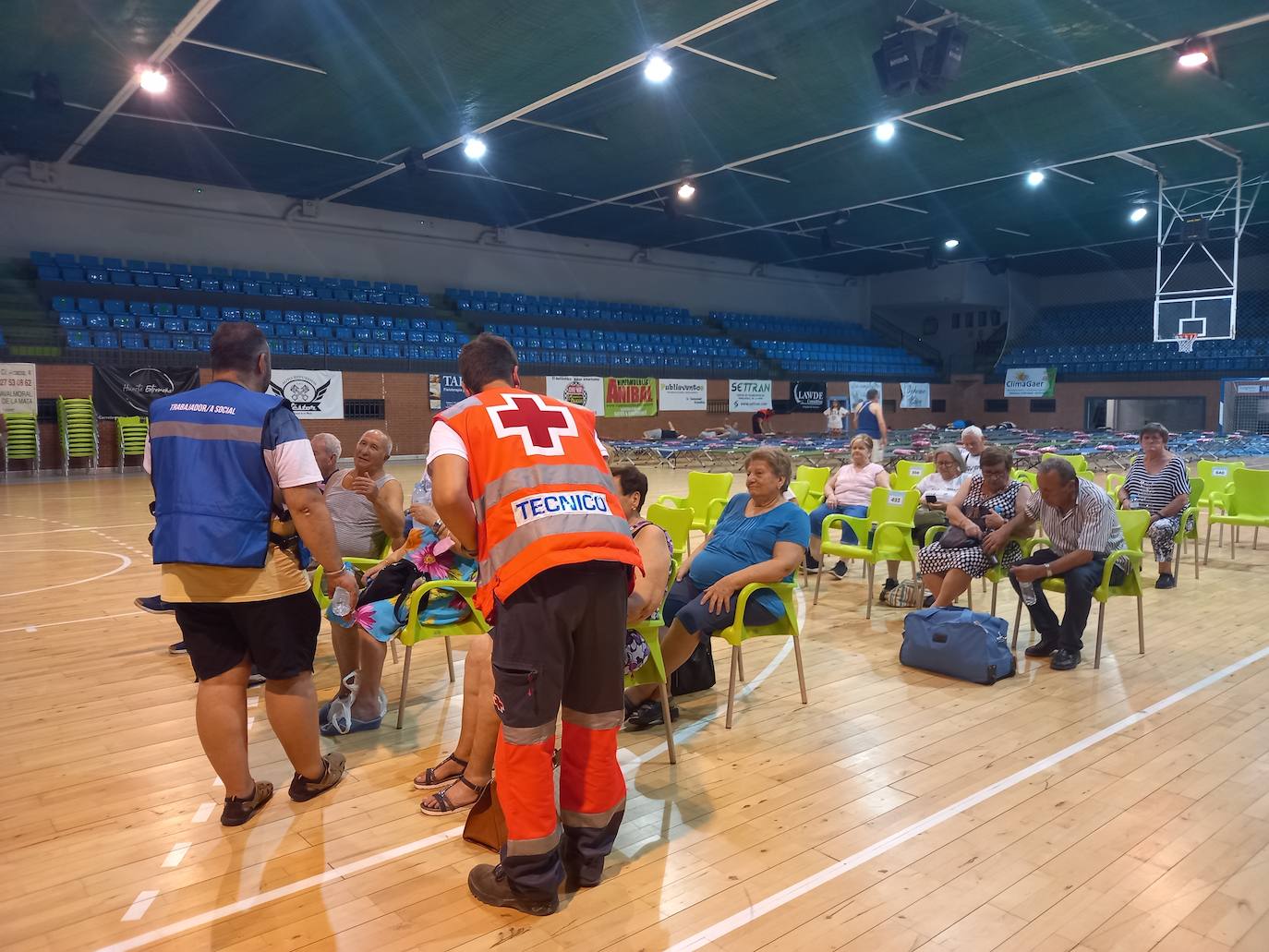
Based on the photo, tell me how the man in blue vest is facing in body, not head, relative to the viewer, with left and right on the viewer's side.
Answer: facing away from the viewer and to the right of the viewer

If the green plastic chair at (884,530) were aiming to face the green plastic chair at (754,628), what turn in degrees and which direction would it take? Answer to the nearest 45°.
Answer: approximately 45° to its left

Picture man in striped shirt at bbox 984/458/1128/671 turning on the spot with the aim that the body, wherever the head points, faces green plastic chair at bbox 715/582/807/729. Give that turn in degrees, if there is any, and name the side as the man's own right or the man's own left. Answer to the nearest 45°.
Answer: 0° — they already face it

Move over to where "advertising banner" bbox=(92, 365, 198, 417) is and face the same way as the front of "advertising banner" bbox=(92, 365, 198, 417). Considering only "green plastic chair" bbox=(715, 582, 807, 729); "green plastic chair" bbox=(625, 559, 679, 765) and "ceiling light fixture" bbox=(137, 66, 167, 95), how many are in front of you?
3

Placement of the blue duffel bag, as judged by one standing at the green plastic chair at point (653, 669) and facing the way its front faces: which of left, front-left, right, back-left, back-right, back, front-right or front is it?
back-right

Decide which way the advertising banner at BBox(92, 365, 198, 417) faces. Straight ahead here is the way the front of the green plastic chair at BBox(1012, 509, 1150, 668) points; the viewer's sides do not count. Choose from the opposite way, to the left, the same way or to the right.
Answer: to the left

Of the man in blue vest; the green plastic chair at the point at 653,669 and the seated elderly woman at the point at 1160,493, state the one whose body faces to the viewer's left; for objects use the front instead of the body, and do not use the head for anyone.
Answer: the green plastic chair

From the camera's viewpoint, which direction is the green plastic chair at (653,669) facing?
to the viewer's left

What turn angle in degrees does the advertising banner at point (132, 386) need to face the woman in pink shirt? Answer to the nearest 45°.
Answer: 0° — it already faces them

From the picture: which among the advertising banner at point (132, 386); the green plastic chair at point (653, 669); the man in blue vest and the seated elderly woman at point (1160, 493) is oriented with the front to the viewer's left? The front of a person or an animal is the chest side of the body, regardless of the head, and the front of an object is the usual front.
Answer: the green plastic chair

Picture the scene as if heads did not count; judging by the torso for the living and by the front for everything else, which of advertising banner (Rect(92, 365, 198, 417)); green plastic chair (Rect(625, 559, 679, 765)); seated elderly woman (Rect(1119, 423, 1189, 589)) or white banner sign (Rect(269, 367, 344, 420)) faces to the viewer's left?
the green plastic chair

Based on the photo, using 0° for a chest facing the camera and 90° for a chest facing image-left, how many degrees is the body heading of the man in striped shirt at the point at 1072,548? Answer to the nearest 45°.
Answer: approximately 45°
